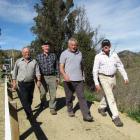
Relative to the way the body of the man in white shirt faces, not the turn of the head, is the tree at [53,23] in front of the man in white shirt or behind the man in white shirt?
behind

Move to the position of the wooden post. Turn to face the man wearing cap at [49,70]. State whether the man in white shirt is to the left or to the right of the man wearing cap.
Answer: right

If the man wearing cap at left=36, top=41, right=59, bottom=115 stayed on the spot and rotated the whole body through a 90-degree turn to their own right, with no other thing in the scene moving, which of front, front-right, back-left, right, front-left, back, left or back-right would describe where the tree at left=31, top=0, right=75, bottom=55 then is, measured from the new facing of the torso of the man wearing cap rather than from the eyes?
right

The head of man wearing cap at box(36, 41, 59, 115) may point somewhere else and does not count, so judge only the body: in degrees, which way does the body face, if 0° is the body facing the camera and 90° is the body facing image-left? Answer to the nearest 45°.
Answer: approximately 0°

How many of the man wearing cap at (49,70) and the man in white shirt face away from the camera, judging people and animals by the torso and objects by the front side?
0

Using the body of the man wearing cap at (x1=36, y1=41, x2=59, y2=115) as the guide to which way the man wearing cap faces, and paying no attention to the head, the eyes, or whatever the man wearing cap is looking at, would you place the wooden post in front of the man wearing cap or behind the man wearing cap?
in front

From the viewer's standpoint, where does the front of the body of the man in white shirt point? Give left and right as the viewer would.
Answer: facing the viewer and to the right of the viewer

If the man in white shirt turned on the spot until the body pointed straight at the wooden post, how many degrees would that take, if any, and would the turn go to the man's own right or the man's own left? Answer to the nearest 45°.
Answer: approximately 90° to the man's own right
